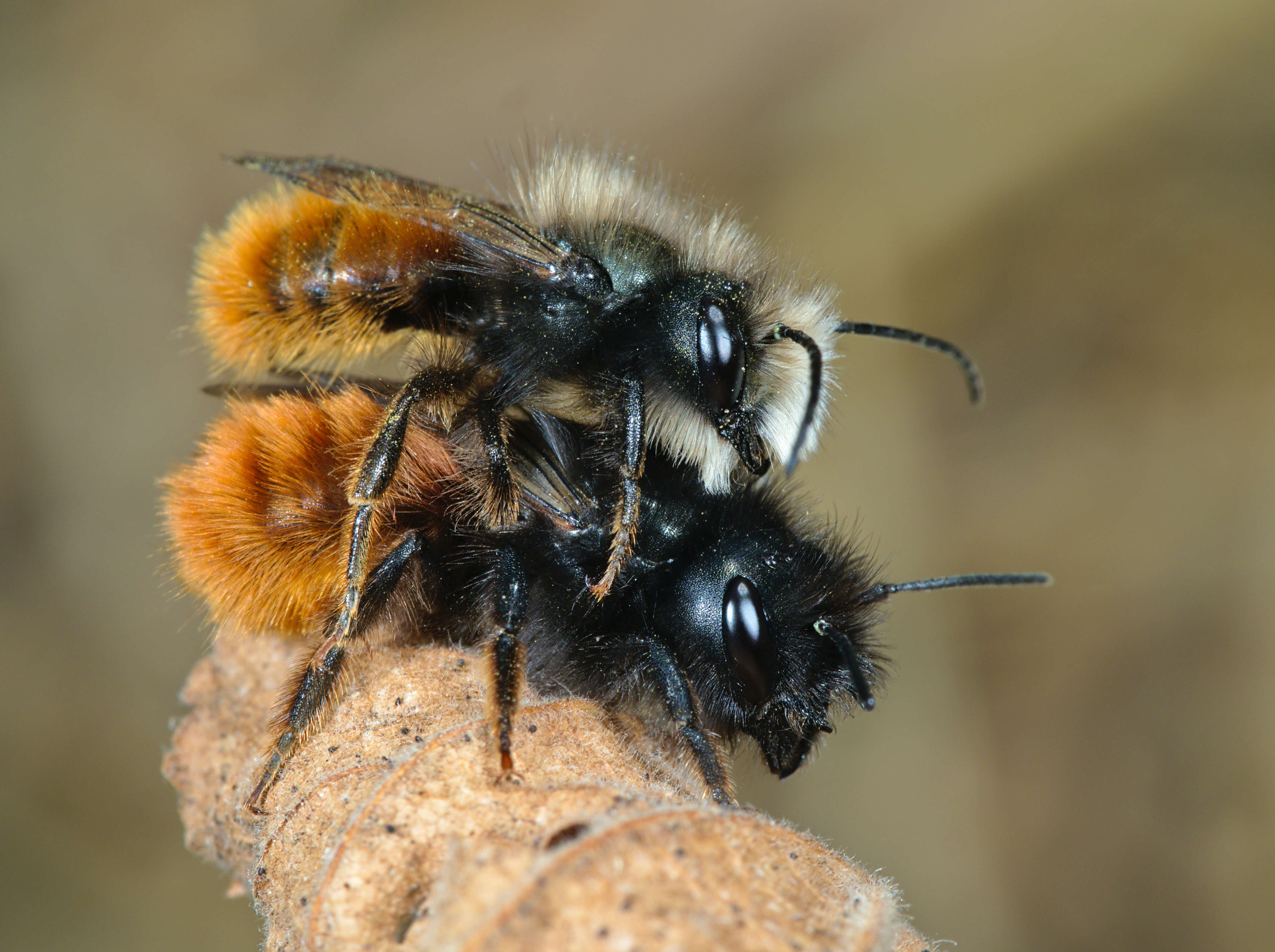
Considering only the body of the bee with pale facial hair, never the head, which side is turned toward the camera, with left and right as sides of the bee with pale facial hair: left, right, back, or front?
right

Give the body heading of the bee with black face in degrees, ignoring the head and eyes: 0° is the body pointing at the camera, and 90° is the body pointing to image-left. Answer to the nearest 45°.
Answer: approximately 270°
